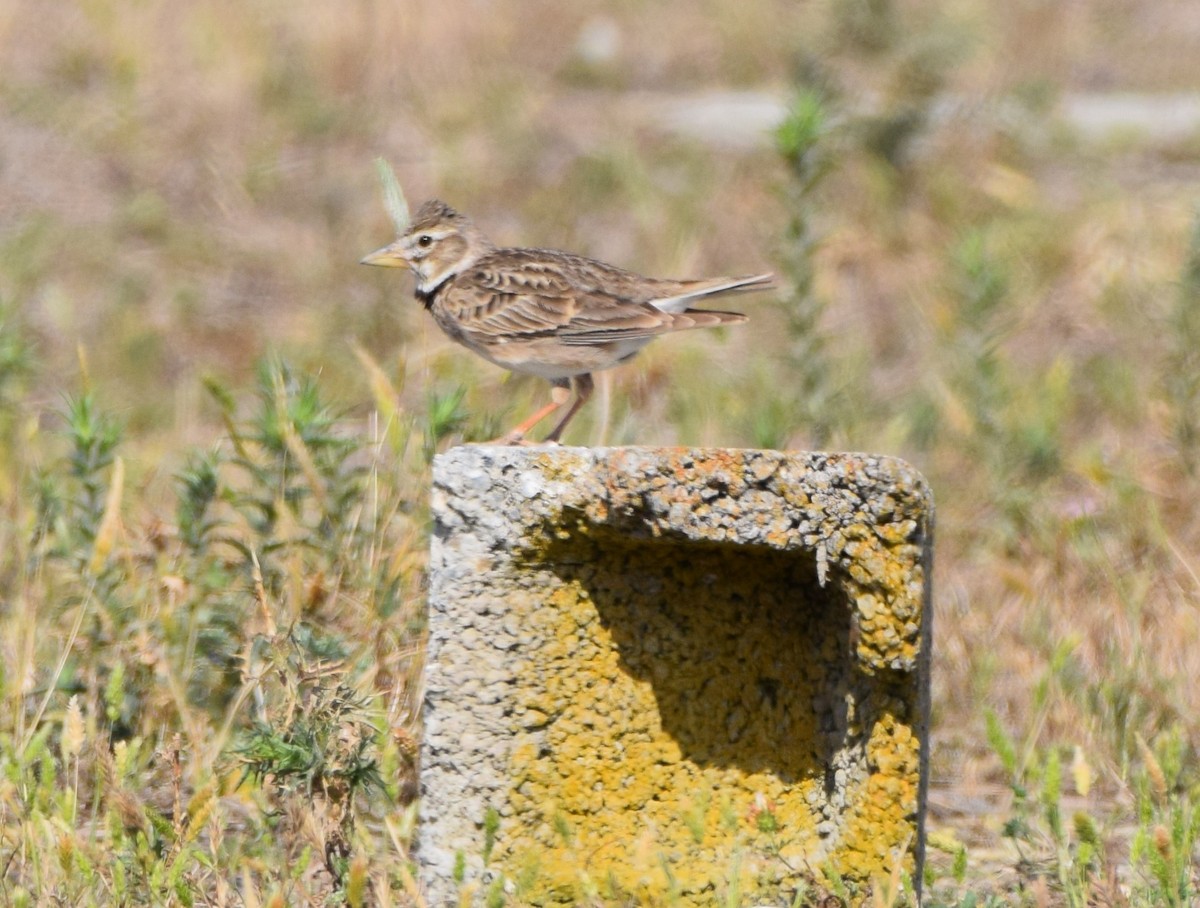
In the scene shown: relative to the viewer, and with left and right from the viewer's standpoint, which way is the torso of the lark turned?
facing to the left of the viewer
